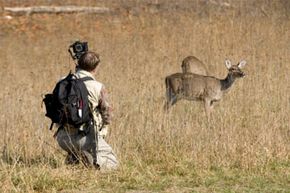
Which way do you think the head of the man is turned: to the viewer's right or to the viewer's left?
to the viewer's right

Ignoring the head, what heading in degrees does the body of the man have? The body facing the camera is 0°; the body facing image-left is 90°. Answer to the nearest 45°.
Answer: approximately 225°

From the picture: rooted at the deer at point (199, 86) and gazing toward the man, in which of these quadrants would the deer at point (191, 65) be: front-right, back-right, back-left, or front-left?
back-right

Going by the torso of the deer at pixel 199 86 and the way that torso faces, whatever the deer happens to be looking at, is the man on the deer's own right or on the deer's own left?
on the deer's own right

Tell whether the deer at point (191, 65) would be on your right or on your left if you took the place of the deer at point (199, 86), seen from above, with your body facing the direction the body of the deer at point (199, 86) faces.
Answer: on your left

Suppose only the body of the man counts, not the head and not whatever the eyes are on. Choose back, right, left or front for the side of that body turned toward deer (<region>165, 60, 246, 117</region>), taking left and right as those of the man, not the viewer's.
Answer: front

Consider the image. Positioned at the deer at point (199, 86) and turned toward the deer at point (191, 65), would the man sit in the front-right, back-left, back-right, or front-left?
back-left

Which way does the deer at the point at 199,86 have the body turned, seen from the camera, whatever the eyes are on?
to the viewer's right
